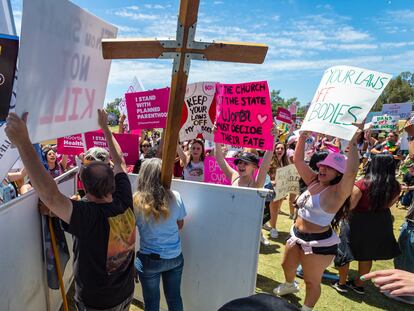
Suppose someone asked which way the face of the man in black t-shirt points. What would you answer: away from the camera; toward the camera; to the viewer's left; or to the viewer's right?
away from the camera

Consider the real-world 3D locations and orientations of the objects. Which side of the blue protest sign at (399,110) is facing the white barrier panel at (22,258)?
front

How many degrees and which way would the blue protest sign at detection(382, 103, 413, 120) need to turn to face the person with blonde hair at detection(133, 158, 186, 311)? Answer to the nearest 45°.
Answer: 0° — it already faces them

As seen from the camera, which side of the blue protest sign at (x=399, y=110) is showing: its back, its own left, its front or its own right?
front

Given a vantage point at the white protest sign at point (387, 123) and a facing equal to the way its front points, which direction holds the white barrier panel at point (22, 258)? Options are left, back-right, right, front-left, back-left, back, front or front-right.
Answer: front

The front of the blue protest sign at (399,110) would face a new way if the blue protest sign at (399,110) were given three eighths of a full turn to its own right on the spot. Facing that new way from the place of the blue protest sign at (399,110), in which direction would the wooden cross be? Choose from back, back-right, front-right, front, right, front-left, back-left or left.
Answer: back-left

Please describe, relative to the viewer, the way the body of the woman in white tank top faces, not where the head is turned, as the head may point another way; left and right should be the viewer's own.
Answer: facing the viewer and to the left of the viewer

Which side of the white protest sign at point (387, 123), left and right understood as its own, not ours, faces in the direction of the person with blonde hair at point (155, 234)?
front

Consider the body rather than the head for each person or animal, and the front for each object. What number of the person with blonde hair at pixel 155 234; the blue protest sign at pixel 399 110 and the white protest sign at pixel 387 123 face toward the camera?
2

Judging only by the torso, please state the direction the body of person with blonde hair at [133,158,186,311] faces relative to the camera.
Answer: away from the camera

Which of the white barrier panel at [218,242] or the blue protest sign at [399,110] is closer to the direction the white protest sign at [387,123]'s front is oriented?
the white barrier panel

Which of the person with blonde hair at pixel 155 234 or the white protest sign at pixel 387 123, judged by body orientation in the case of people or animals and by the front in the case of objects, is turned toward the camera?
the white protest sign

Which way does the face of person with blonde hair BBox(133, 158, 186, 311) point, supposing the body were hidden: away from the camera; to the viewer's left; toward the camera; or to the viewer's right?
away from the camera

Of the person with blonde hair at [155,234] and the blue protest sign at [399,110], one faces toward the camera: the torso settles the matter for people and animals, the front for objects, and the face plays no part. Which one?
the blue protest sign

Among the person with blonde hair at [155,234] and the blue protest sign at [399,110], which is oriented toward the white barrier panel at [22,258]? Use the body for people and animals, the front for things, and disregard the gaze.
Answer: the blue protest sign
